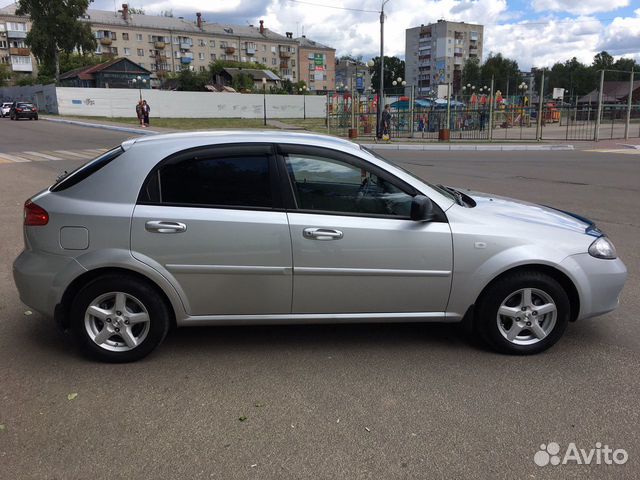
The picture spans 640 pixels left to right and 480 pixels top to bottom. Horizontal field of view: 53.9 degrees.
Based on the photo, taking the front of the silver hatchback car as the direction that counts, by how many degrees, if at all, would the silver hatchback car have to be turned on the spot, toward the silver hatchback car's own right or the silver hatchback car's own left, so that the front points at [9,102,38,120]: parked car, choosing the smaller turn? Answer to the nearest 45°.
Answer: approximately 135° to the silver hatchback car's own left

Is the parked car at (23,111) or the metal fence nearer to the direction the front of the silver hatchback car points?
the metal fence

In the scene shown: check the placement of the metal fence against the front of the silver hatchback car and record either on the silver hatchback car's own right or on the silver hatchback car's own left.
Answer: on the silver hatchback car's own left

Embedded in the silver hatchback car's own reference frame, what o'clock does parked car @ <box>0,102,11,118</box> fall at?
The parked car is roughly at 8 o'clock from the silver hatchback car.

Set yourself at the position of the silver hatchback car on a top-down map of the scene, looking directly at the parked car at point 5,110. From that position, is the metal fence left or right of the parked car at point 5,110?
right

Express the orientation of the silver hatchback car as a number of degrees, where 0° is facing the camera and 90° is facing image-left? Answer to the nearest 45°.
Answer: approximately 270°
